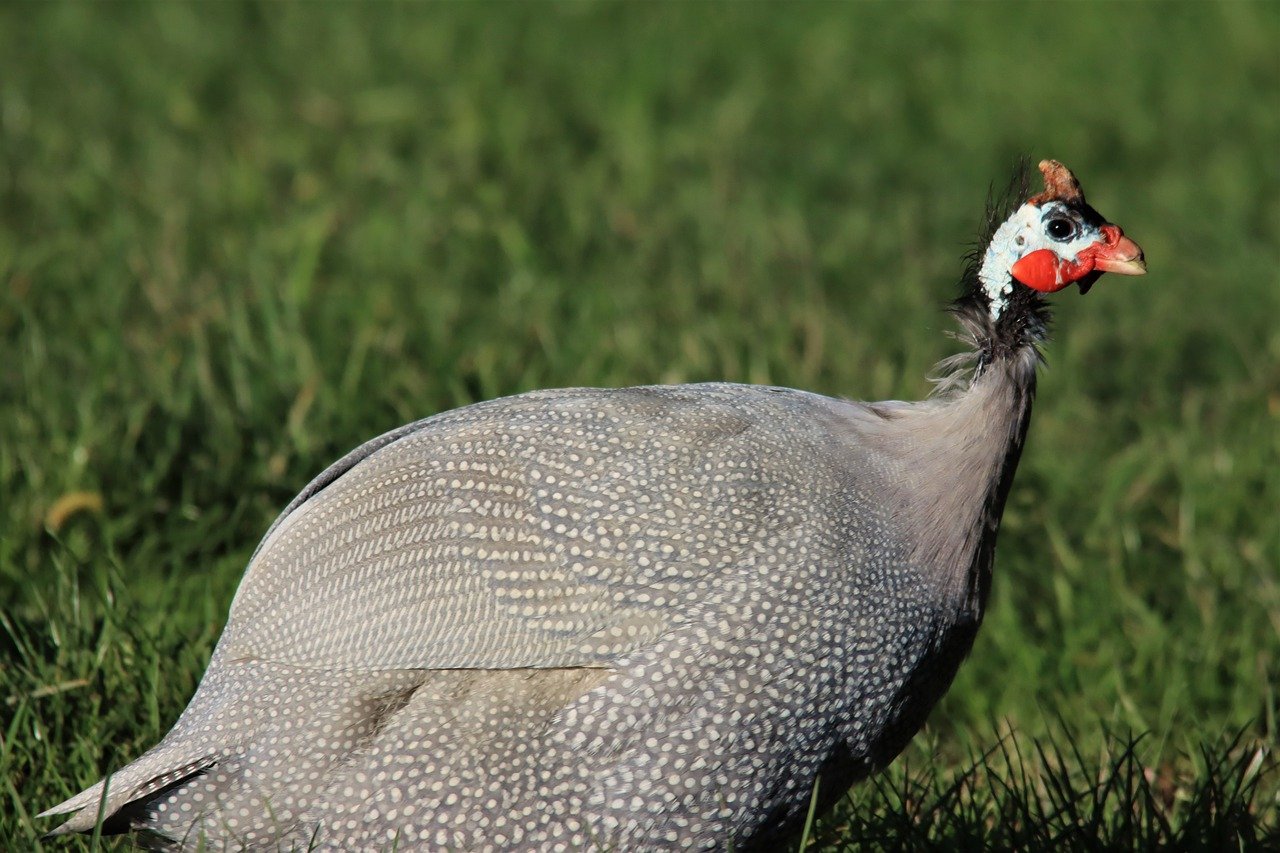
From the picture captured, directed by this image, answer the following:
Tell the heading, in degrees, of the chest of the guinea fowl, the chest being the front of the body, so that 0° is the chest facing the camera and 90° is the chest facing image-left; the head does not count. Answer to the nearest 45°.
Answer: approximately 270°
